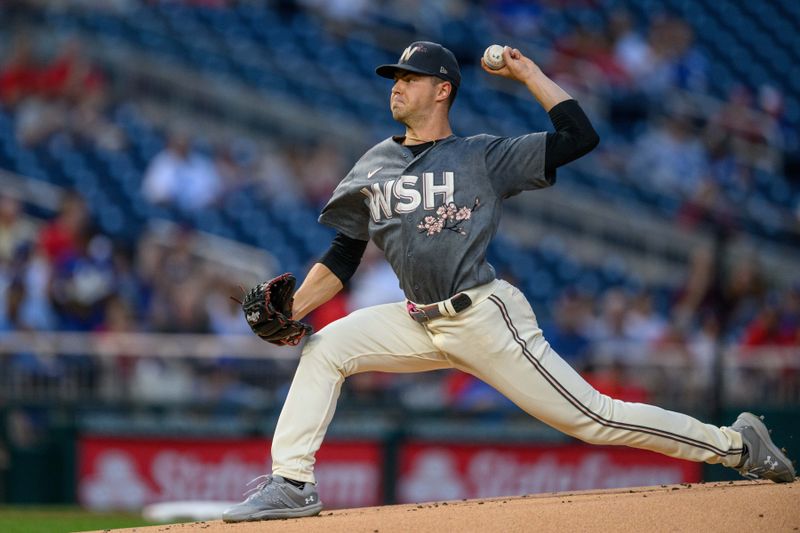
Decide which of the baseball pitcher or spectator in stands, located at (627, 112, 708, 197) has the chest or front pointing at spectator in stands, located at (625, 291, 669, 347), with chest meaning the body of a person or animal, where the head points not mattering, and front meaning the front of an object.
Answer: spectator in stands, located at (627, 112, 708, 197)

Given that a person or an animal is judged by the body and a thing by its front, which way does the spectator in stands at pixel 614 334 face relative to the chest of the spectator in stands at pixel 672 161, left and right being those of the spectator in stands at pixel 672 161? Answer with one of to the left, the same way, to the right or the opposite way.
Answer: the same way

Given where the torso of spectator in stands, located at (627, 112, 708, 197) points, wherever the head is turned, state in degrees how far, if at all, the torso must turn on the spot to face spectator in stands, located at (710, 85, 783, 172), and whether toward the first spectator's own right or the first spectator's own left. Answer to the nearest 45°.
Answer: approximately 135° to the first spectator's own left

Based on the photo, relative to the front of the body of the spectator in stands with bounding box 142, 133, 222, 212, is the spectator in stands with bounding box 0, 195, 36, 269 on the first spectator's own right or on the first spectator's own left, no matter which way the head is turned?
on the first spectator's own right

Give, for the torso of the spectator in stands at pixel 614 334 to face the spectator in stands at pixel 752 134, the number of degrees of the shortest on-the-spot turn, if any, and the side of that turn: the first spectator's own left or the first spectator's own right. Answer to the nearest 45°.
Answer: approximately 135° to the first spectator's own left

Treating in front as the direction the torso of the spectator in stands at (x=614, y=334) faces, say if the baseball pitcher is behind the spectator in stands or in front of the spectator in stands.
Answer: in front

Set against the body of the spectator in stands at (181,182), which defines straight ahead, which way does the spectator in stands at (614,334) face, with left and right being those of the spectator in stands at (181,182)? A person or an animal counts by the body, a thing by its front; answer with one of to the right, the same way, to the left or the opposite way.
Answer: the same way

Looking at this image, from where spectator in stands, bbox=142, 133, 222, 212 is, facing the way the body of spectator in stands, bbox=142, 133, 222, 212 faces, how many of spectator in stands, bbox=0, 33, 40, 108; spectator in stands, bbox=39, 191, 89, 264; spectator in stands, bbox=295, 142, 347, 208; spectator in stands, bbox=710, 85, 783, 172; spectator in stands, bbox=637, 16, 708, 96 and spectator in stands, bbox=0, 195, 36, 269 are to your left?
3

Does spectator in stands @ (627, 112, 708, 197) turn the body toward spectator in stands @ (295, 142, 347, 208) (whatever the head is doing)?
no

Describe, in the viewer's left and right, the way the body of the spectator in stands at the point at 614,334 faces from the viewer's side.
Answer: facing the viewer

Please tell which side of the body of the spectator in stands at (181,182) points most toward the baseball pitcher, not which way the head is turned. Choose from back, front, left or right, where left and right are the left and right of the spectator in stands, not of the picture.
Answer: front

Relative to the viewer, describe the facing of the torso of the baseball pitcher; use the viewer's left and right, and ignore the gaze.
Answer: facing the viewer and to the left of the viewer

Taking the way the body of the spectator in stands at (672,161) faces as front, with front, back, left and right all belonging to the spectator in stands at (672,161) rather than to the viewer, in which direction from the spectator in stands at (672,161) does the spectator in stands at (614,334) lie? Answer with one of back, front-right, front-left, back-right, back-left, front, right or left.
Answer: front

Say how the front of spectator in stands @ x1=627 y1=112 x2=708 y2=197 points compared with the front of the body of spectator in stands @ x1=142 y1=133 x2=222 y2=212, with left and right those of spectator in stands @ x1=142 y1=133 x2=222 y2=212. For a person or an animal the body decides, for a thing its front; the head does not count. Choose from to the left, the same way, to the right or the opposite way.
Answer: the same way

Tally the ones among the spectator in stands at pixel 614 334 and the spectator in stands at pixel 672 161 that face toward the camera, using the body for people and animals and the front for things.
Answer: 2
